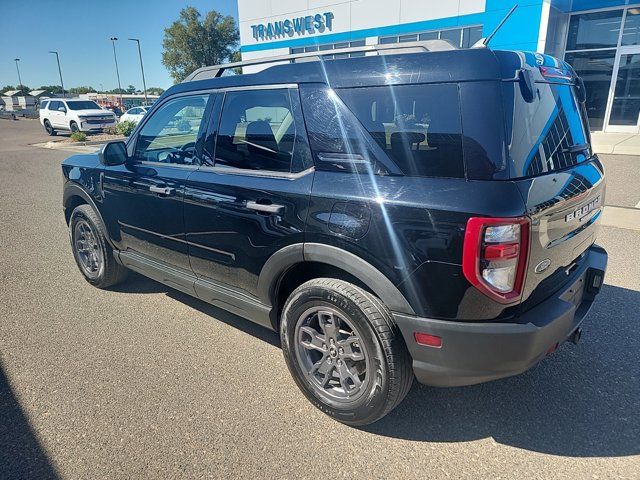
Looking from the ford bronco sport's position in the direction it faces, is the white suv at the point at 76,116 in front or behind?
in front

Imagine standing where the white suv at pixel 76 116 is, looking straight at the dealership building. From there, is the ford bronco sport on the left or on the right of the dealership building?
right

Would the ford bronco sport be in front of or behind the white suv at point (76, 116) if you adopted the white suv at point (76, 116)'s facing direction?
in front

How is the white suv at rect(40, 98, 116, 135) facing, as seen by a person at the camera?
facing the viewer and to the right of the viewer

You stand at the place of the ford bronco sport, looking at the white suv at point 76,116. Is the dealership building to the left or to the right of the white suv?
right

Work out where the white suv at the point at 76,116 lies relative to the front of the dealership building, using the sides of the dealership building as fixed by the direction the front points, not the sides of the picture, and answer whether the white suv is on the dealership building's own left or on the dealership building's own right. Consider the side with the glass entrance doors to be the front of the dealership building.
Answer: on the dealership building's own right

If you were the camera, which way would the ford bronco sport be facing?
facing away from the viewer and to the left of the viewer

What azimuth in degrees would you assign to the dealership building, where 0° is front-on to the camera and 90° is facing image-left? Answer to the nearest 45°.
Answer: approximately 45°

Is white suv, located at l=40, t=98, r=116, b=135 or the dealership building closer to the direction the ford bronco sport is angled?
the white suv

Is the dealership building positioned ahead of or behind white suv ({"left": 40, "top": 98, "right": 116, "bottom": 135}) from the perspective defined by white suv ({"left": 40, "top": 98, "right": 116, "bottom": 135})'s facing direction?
ahead

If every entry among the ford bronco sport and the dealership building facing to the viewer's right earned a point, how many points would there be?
0

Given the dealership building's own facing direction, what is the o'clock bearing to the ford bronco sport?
The ford bronco sport is roughly at 11 o'clock from the dealership building.

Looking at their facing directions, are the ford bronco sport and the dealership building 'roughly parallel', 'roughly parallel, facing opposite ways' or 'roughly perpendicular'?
roughly perpendicular

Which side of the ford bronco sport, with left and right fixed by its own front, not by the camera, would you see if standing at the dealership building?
right
